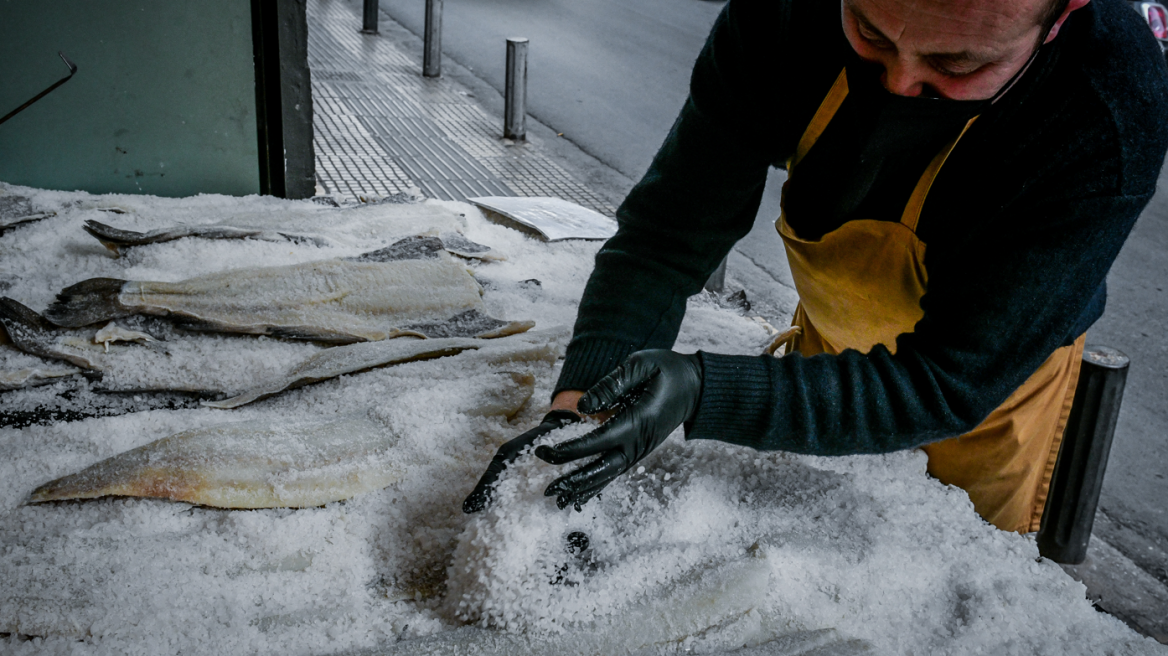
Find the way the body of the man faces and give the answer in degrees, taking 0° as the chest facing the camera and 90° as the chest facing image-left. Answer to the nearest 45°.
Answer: approximately 45°

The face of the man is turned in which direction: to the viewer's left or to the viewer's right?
to the viewer's left

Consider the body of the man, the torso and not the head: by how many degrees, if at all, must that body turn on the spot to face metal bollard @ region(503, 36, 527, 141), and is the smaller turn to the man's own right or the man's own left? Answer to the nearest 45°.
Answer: approximately 90° to the man's own right

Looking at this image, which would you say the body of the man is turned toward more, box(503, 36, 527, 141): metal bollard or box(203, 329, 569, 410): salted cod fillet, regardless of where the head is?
the salted cod fillet

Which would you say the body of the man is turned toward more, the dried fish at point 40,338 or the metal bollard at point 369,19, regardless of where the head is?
the dried fish
